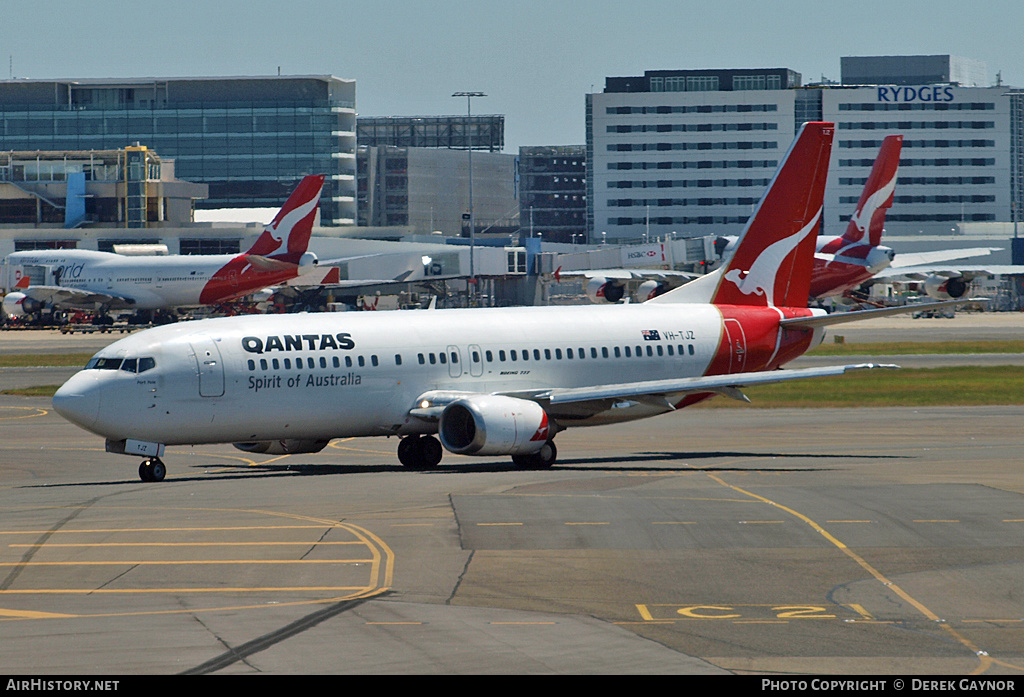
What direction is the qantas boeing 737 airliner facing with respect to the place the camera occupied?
facing the viewer and to the left of the viewer
